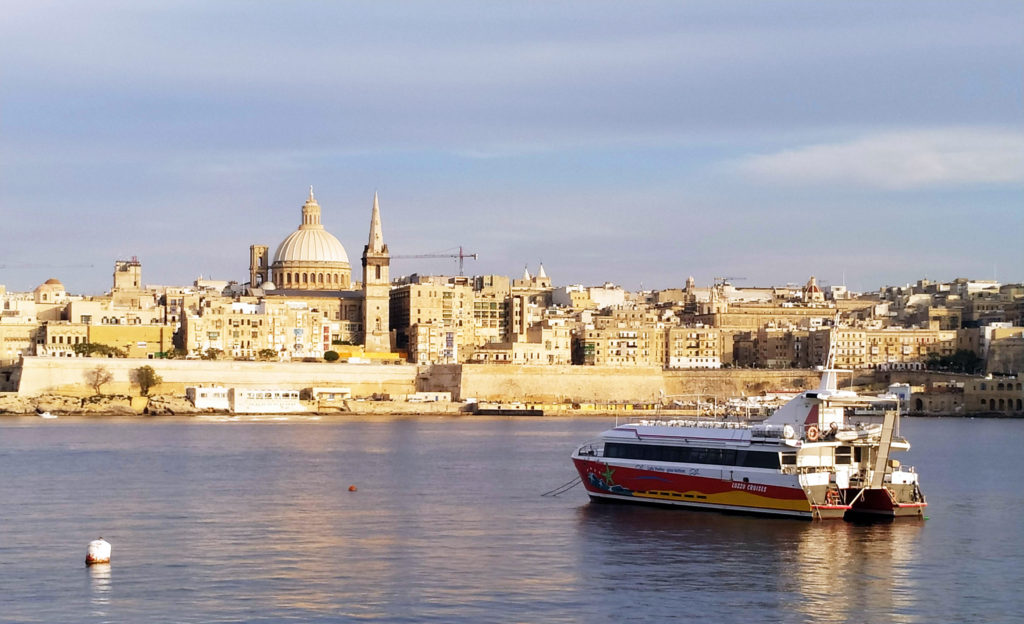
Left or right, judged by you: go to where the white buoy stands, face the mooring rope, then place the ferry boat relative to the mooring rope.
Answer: right

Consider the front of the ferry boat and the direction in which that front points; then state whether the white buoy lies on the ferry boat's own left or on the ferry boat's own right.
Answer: on the ferry boat's own left

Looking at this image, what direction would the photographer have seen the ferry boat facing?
facing away from the viewer and to the left of the viewer

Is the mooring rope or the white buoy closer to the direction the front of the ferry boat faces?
the mooring rope

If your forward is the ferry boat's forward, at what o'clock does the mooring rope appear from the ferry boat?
The mooring rope is roughly at 12 o'clock from the ferry boat.
